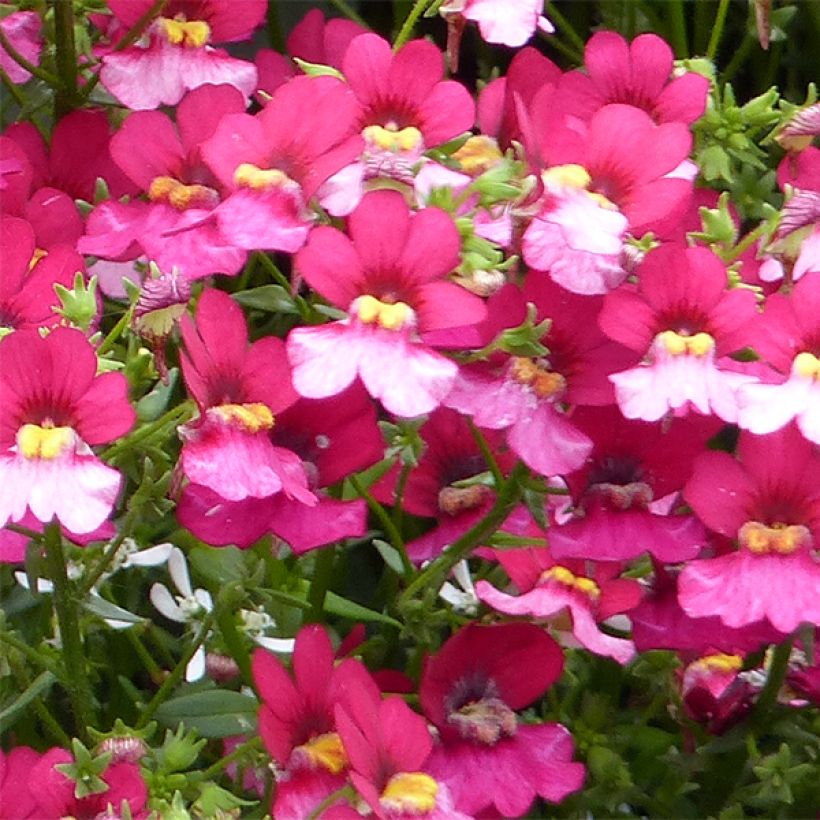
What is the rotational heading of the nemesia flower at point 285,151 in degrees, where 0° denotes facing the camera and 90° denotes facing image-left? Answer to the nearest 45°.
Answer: approximately 45°

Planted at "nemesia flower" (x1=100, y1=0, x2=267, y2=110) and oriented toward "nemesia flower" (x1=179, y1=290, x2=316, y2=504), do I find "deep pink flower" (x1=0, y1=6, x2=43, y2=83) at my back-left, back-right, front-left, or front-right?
back-right

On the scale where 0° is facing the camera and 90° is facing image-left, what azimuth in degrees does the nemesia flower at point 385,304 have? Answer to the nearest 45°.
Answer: approximately 0°

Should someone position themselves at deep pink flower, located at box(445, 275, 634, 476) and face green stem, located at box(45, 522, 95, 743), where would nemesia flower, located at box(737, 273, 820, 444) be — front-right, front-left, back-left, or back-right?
back-left

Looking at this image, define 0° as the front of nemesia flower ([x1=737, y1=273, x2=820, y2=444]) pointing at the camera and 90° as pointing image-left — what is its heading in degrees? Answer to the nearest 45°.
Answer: approximately 0°
